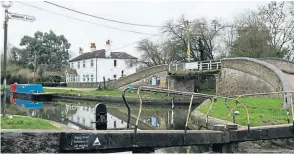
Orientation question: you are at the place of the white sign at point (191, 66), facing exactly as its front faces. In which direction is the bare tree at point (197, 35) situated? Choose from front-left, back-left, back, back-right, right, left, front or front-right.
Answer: back

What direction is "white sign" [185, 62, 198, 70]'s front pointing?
toward the camera

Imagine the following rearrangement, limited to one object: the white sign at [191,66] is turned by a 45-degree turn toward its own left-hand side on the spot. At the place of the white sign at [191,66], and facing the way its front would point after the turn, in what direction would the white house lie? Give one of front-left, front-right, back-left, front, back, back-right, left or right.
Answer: back

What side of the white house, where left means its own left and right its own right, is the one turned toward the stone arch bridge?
left

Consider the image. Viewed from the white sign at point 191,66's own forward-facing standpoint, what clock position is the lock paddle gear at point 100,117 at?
The lock paddle gear is roughly at 12 o'clock from the white sign.

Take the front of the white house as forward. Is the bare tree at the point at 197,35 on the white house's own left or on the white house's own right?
on the white house's own left

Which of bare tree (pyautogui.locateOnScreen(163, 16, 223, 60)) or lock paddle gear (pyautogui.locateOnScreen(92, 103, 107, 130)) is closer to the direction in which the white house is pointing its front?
the lock paddle gear

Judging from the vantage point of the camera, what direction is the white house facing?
facing the viewer and to the left of the viewer

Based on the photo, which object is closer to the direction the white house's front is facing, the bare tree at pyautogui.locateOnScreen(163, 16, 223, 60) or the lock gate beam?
the lock gate beam
